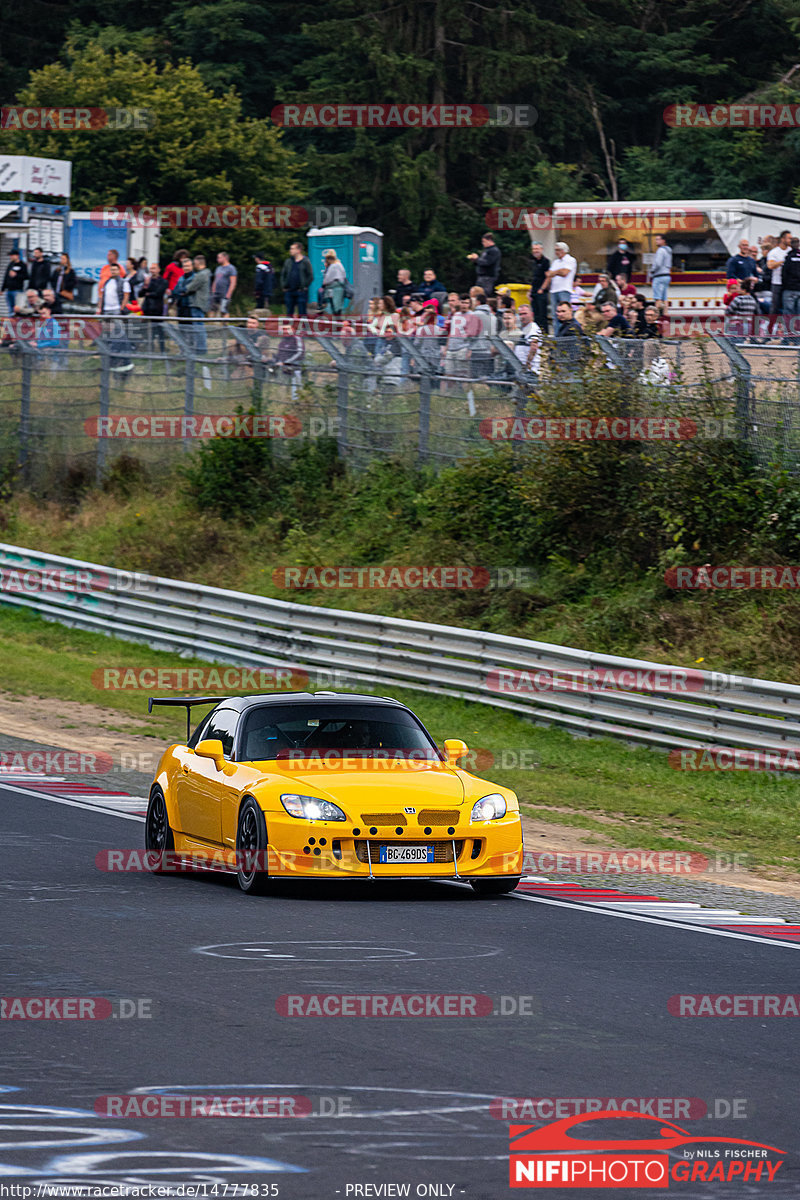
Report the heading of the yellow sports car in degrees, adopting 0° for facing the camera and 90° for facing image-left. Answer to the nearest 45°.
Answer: approximately 315°

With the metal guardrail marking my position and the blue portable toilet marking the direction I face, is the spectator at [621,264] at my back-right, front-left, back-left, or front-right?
front-right

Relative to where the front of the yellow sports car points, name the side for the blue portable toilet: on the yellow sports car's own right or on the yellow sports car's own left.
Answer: on the yellow sports car's own left

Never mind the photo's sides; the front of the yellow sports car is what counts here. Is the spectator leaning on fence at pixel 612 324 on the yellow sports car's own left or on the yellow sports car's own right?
on the yellow sports car's own left

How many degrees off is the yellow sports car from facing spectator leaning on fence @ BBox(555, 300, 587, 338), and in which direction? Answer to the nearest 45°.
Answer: approximately 135° to its left

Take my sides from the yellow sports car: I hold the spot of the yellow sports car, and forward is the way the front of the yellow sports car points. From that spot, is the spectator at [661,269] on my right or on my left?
on my left

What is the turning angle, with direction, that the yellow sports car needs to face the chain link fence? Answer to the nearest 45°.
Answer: approximately 135° to its left

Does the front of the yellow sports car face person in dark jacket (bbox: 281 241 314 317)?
no

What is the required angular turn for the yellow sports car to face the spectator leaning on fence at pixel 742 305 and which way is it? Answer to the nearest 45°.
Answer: approximately 135° to its left

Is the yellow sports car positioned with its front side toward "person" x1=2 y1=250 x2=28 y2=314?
no

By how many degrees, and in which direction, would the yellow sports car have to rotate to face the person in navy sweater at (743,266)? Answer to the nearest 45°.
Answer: approximately 135° to its left

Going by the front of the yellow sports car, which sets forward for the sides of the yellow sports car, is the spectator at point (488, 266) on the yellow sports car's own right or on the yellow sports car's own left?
on the yellow sports car's own left

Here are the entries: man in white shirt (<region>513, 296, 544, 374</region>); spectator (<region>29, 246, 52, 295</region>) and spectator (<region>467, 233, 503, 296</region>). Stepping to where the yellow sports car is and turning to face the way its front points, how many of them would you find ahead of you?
0

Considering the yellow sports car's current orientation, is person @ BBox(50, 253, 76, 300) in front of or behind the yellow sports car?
behind

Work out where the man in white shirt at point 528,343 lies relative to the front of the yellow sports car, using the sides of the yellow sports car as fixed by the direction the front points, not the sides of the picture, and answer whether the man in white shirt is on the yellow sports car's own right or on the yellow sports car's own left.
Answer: on the yellow sports car's own left
